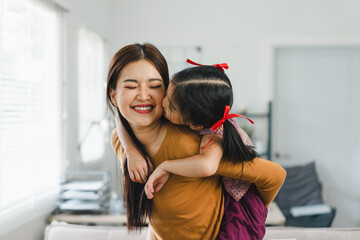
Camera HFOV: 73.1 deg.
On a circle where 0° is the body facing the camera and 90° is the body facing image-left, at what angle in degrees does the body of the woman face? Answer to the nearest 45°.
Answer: approximately 45°

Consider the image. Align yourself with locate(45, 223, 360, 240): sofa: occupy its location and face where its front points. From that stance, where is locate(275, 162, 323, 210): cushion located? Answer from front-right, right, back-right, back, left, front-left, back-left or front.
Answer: back-left

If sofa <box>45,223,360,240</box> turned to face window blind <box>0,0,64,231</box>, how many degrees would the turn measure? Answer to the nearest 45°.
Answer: approximately 135° to its right

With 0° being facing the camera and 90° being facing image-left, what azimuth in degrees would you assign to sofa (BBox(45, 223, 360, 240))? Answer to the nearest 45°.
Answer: approximately 0°

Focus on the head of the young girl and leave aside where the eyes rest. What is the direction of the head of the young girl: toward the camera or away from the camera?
away from the camera

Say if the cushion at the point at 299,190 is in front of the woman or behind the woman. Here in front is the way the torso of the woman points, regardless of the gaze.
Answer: behind

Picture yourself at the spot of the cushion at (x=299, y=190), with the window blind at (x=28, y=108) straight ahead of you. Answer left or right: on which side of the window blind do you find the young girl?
left
